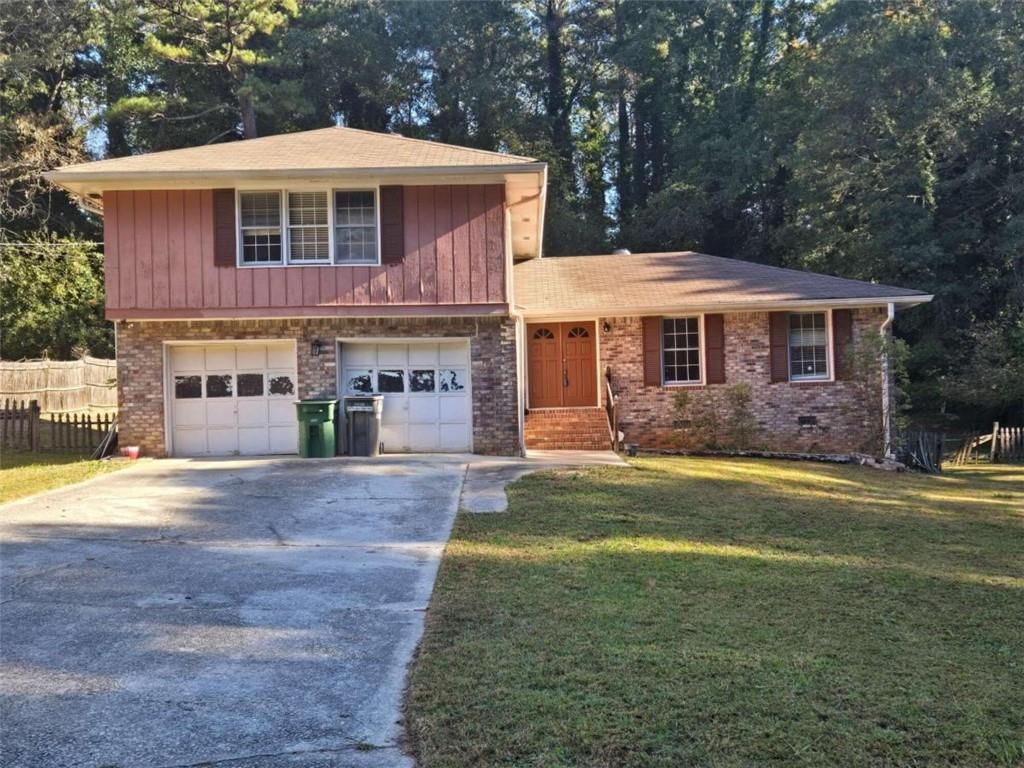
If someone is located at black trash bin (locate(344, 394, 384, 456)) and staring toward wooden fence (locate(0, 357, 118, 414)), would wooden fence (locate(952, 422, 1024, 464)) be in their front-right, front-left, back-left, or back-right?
back-right

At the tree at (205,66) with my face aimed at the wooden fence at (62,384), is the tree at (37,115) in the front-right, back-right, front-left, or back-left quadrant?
front-right

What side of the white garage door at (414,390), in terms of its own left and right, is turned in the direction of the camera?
front

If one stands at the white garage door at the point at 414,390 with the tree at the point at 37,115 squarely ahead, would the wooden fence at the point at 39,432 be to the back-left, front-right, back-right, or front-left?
front-left

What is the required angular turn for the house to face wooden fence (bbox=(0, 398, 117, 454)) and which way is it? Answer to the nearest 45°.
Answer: approximately 135° to its right

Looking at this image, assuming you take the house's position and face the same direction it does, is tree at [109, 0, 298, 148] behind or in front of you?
behind
